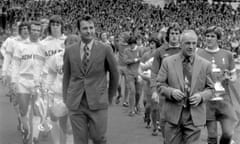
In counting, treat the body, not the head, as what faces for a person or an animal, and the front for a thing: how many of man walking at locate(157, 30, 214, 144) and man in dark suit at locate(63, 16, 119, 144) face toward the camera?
2

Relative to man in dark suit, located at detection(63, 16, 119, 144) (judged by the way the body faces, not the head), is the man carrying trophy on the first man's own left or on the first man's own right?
on the first man's own left

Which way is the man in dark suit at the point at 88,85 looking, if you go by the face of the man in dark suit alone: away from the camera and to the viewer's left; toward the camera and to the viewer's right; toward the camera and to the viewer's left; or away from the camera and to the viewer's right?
toward the camera and to the viewer's right

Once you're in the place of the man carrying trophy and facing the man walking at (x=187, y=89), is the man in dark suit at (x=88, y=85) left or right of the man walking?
right

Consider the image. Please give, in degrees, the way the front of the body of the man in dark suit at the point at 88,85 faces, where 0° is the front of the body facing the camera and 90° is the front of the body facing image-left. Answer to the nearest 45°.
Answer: approximately 0°

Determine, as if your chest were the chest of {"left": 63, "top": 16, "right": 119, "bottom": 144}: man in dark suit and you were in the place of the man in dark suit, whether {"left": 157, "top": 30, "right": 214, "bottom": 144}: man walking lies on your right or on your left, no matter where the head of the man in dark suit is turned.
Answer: on your left

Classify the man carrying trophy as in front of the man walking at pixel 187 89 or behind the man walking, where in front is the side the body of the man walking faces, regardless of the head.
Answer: behind

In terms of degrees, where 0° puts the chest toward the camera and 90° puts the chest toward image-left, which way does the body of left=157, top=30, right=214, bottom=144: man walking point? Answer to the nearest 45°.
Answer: approximately 0°

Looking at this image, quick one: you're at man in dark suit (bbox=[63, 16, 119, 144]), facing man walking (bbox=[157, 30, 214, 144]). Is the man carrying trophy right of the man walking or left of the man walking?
left

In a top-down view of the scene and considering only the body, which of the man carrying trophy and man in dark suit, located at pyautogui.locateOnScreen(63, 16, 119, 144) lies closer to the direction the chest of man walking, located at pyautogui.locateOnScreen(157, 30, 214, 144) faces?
the man in dark suit

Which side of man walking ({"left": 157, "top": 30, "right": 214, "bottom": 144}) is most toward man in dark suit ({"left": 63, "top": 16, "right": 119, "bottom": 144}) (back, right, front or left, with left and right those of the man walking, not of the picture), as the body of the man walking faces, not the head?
right
